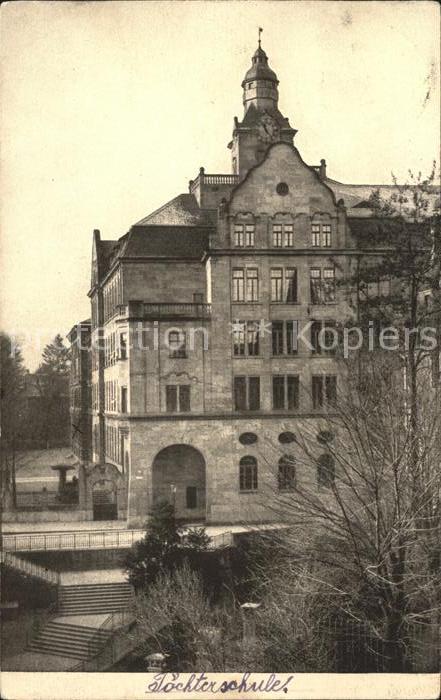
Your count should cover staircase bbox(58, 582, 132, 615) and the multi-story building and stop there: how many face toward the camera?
2

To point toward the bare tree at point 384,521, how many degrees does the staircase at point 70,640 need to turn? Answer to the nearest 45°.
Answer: approximately 90° to its left

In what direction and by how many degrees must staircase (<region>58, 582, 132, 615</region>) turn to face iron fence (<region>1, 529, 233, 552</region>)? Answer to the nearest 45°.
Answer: approximately 180°

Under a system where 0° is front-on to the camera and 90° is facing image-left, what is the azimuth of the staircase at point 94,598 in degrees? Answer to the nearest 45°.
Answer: approximately 0°

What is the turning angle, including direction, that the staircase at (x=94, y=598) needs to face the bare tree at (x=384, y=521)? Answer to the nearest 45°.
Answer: approximately 45° to its left

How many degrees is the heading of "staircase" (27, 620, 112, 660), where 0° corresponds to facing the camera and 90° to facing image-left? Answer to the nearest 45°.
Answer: approximately 45°
